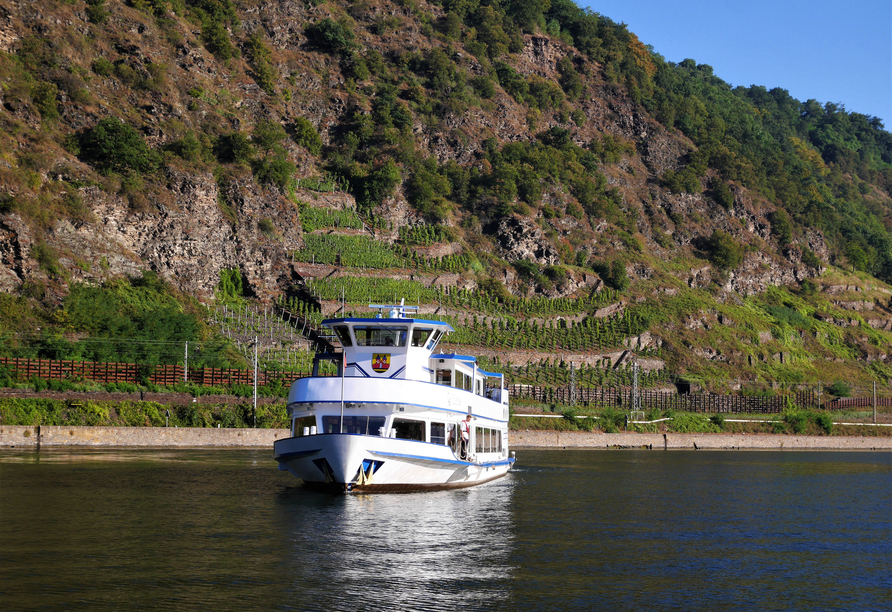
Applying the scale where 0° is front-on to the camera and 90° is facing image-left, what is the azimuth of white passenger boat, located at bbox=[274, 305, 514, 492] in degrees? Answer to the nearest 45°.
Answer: approximately 45°
